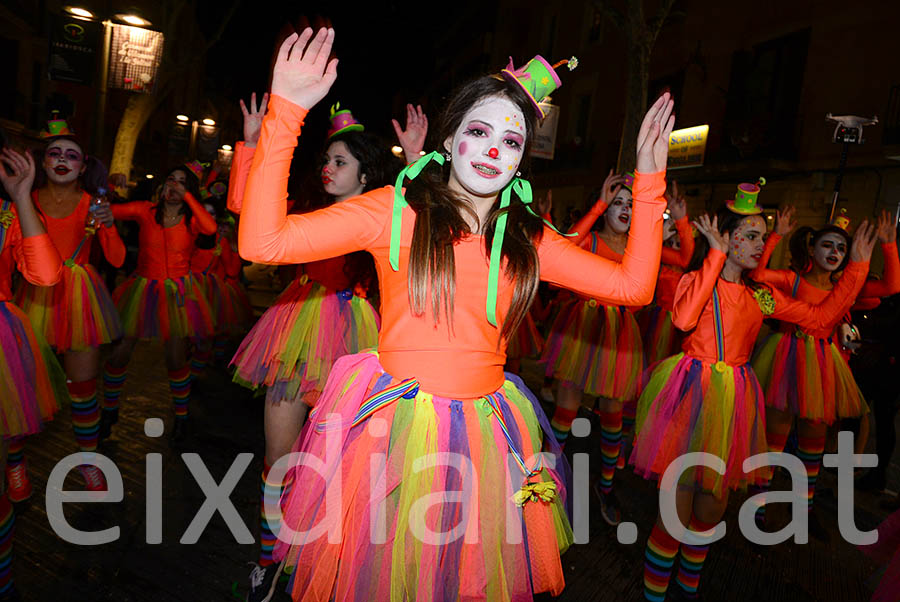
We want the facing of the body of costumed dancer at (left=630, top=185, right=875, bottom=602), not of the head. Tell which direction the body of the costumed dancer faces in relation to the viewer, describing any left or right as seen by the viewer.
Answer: facing the viewer and to the right of the viewer

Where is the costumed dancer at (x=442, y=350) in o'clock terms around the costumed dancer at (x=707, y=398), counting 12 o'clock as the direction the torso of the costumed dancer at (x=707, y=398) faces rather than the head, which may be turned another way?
the costumed dancer at (x=442, y=350) is roughly at 2 o'clock from the costumed dancer at (x=707, y=398).

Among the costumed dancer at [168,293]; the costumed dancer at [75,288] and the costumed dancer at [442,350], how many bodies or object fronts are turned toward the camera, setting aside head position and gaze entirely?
3

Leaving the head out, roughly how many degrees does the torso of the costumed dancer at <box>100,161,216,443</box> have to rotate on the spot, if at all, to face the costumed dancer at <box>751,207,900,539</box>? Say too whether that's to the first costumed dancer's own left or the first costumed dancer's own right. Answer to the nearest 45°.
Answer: approximately 45° to the first costumed dancer's own left

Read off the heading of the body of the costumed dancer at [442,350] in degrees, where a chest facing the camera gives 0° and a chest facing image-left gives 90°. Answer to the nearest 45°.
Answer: approximately 0°

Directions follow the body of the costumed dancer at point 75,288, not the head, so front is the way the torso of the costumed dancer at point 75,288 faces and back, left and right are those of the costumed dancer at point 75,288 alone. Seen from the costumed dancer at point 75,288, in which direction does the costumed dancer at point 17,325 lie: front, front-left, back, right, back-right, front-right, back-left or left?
front

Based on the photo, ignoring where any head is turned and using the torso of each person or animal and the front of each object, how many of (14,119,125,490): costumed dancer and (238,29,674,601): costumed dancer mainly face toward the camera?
2

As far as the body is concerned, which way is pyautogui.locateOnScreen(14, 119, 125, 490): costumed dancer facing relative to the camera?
toward the camera

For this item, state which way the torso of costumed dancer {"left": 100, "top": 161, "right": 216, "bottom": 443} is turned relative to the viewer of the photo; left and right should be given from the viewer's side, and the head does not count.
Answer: facing the viewer
